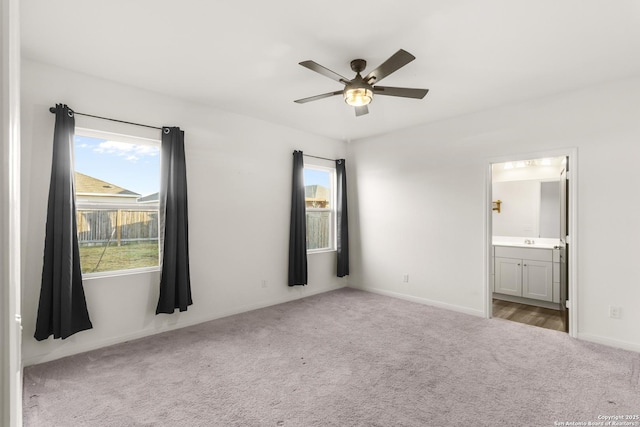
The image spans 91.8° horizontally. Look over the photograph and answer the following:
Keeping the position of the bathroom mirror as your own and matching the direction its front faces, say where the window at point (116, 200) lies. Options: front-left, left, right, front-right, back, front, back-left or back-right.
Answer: front-right

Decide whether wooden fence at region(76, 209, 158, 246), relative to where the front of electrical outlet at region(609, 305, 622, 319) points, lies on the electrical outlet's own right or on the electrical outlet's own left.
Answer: on the electrical outlet's own right

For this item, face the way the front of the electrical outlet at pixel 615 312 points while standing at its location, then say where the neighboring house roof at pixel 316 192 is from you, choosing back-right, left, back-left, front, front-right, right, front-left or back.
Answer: right

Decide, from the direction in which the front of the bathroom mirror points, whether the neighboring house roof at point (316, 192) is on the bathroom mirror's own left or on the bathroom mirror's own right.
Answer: on the bathroom mirror's own right

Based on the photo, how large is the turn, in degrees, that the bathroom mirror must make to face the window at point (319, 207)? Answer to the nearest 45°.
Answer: approximately 45° to its right

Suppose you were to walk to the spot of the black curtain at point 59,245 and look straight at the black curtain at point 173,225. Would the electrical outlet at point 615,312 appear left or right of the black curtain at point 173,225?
right

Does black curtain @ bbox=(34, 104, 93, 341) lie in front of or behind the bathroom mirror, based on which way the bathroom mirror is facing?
in front

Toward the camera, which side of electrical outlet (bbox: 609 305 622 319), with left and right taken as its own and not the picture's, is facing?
front

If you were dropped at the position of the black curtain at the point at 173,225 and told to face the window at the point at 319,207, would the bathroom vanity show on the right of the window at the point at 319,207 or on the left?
right

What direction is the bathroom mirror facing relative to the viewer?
toward the camera

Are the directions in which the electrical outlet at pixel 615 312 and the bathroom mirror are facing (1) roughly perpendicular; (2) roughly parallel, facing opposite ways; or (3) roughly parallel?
roughly parallel

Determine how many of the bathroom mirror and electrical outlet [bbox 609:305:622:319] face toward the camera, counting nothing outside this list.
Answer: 2

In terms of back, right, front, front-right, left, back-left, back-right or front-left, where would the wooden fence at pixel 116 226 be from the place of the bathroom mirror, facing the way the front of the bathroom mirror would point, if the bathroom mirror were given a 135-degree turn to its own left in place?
back

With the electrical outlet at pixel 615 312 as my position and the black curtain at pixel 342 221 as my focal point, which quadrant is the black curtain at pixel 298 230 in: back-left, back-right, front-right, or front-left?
front-left

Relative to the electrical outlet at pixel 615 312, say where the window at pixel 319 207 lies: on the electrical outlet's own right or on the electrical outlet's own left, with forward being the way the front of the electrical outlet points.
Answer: on the electrical outlet's own right
